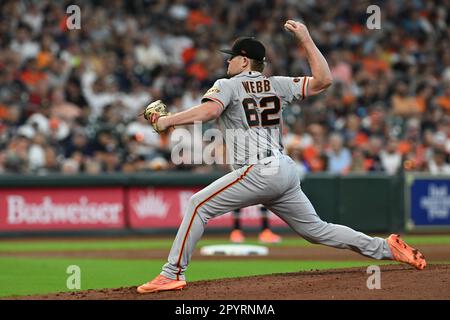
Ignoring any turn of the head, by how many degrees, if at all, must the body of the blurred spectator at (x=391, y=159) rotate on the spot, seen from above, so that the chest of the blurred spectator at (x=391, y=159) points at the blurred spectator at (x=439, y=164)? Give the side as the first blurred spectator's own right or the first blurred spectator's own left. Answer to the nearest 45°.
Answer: approximately 90° to the first blurred spectator's own left

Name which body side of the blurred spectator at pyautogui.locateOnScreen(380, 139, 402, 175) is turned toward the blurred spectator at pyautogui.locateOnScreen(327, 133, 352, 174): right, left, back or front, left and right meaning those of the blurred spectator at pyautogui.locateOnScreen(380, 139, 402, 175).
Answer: right

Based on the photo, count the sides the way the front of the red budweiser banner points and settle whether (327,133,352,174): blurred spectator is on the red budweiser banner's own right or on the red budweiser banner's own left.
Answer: on the red budweiser banner's own left

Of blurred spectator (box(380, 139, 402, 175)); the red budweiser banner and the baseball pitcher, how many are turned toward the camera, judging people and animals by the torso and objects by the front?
2

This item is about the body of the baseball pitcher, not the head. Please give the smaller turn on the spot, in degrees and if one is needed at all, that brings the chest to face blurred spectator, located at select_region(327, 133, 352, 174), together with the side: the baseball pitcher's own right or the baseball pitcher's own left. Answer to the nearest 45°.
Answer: approximately 45° to the baseball pitcher's own right

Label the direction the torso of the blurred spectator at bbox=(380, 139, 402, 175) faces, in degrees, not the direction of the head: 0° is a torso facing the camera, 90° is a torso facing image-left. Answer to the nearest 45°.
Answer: approximately 0°

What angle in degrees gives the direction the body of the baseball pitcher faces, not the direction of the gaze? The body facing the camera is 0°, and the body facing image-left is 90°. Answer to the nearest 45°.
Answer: approximately 135°

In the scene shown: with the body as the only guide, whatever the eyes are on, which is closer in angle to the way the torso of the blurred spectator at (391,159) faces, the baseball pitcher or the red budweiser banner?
the baseball pitcher

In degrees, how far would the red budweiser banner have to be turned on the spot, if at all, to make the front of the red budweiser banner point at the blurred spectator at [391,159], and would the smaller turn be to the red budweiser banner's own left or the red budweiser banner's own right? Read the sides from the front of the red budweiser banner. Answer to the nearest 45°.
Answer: approximately 90° to the red budweiser banner's own left

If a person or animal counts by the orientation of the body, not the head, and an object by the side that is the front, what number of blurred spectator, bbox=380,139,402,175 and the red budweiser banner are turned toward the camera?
2

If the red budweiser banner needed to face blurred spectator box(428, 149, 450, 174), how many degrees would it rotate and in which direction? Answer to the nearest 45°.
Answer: approximately 90° to its left

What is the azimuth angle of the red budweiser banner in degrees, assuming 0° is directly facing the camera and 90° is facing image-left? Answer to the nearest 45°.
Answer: approximately 0°
